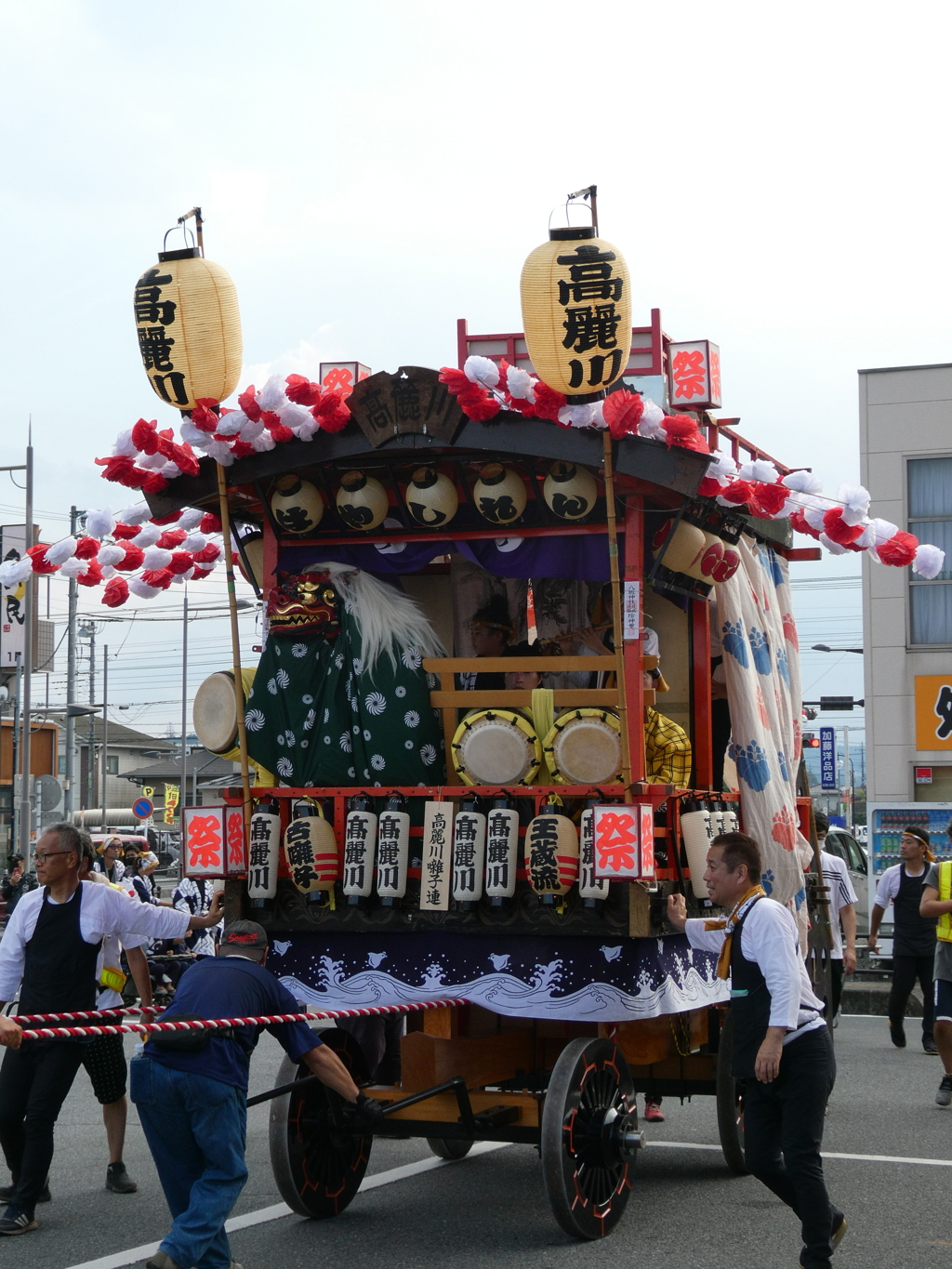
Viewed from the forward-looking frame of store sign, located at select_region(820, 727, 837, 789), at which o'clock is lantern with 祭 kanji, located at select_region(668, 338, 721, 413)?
The lantern with 祭 kanji is roughly at 12 o'clock from the store sign.

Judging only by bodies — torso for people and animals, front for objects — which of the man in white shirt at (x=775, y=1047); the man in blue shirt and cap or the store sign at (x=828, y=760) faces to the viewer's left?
the man in white shirt

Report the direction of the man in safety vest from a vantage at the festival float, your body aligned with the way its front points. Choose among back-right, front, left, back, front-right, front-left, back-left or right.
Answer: back

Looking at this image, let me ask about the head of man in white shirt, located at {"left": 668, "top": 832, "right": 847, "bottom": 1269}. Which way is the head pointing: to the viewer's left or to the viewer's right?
to the viewer's left

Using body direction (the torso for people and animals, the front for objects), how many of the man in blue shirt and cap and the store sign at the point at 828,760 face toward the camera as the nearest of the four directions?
1

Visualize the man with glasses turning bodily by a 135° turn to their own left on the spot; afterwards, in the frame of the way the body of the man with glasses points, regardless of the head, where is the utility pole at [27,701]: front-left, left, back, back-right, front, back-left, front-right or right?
left

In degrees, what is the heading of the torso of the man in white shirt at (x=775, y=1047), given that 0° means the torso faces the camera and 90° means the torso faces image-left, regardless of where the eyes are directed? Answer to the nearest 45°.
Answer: approximately 90°

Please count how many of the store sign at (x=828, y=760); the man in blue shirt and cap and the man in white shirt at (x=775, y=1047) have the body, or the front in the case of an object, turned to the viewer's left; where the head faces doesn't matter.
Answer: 1

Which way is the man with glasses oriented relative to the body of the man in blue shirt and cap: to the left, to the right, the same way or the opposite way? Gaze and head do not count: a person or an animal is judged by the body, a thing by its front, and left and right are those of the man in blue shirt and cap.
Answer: the opposite way

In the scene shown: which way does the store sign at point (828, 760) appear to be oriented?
toward the camera

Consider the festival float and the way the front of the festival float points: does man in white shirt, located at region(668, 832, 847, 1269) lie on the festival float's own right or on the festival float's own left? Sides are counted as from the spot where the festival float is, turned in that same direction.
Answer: on the festival float's own left

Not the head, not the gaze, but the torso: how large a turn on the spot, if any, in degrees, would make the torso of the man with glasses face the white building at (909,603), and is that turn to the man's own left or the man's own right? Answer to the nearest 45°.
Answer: approximately 180°

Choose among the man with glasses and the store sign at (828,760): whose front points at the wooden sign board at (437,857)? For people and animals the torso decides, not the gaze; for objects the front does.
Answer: the store sign

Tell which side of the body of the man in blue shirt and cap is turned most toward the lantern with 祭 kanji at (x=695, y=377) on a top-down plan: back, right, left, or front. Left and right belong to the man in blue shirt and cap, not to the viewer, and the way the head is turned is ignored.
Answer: front

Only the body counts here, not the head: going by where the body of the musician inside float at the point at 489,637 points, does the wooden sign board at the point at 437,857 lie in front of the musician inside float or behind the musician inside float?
in front

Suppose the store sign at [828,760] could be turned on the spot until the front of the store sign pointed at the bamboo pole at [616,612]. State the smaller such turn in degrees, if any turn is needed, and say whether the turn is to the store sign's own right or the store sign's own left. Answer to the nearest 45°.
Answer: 0° — it already faces it
